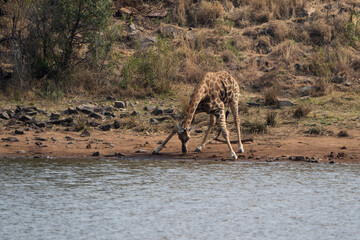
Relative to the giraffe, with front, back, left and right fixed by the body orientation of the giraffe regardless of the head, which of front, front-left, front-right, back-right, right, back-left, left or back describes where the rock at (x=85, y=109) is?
right

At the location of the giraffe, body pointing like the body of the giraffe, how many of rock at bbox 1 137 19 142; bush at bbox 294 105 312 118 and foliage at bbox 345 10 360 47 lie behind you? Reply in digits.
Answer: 2

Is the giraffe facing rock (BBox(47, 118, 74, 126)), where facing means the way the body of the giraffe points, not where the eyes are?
no

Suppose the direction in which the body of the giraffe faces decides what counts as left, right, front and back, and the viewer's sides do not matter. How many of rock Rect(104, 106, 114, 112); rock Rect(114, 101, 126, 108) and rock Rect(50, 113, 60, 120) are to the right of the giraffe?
3

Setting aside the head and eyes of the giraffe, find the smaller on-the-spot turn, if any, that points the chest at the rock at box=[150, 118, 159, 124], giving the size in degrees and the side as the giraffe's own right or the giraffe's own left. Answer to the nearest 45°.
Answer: approximately 90° to the giraffe's own right

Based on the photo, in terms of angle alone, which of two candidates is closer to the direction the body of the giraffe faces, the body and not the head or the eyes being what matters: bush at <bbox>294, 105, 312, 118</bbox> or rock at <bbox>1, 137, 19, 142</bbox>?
the rock

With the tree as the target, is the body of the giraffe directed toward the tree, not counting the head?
no

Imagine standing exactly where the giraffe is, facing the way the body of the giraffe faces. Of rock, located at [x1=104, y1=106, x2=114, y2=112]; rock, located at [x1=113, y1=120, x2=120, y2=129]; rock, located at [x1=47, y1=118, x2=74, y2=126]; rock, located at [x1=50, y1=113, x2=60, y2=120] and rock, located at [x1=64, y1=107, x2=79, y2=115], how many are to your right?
5

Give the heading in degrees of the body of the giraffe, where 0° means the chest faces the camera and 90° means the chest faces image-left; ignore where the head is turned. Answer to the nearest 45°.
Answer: approximately 45°

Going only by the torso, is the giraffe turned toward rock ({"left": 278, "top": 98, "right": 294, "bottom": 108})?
no

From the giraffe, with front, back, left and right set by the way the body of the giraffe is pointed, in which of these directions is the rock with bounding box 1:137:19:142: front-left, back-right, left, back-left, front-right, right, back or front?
front-right

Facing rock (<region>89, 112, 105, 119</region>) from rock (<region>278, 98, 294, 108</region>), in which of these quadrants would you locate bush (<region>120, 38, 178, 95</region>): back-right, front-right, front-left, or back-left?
front-right

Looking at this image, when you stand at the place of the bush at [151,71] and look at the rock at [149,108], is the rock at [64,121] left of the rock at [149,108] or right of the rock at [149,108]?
right

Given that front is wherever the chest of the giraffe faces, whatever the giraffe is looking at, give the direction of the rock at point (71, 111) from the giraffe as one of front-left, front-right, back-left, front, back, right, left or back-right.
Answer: right

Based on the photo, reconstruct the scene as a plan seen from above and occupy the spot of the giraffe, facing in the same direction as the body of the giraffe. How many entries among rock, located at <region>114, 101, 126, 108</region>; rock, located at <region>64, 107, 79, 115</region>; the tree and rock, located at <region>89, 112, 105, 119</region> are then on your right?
4

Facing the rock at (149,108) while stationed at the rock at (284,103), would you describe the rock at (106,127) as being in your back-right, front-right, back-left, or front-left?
front-left

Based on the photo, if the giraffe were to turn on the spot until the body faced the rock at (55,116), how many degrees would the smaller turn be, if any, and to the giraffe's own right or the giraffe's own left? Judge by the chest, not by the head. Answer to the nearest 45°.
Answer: approximately 90° to the giraffe's own right

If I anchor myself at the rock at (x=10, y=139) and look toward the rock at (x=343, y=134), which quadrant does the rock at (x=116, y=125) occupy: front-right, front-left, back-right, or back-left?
front-left

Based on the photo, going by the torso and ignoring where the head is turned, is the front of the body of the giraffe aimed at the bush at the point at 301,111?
no
